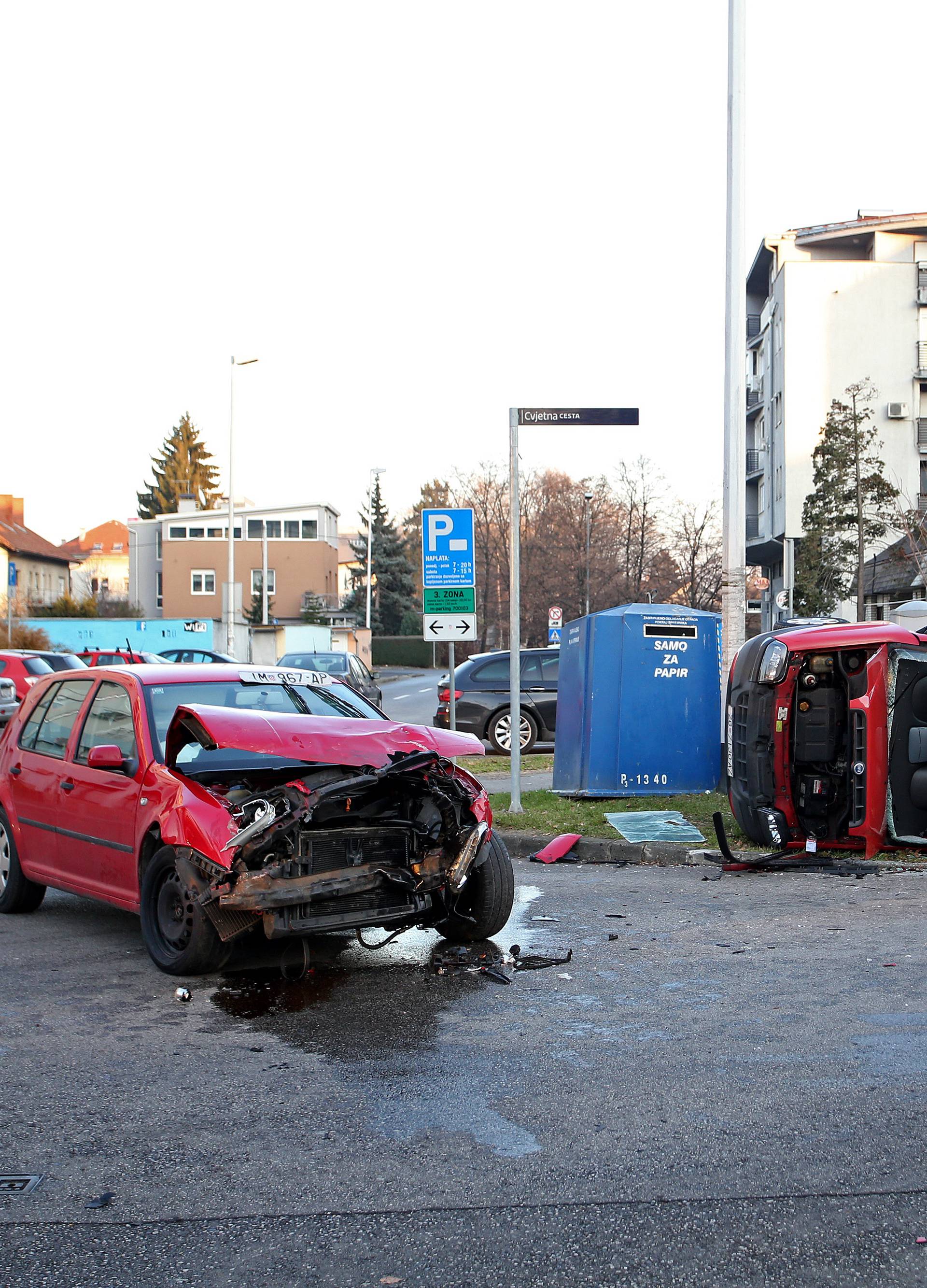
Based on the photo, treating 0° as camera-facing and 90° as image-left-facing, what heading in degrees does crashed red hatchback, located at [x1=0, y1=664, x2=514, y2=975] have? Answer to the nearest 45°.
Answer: approximately 315°

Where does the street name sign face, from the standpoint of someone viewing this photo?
facing the viewer

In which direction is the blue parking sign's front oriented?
toward the camera

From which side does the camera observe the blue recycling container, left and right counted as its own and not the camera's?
front

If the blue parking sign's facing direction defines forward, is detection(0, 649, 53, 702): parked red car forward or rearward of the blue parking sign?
rearward

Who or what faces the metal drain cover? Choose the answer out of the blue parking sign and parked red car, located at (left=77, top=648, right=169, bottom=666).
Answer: the blue parking sign

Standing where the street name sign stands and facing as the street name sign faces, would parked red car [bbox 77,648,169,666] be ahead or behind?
behind

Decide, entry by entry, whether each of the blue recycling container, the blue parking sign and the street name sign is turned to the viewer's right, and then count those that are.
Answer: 0
